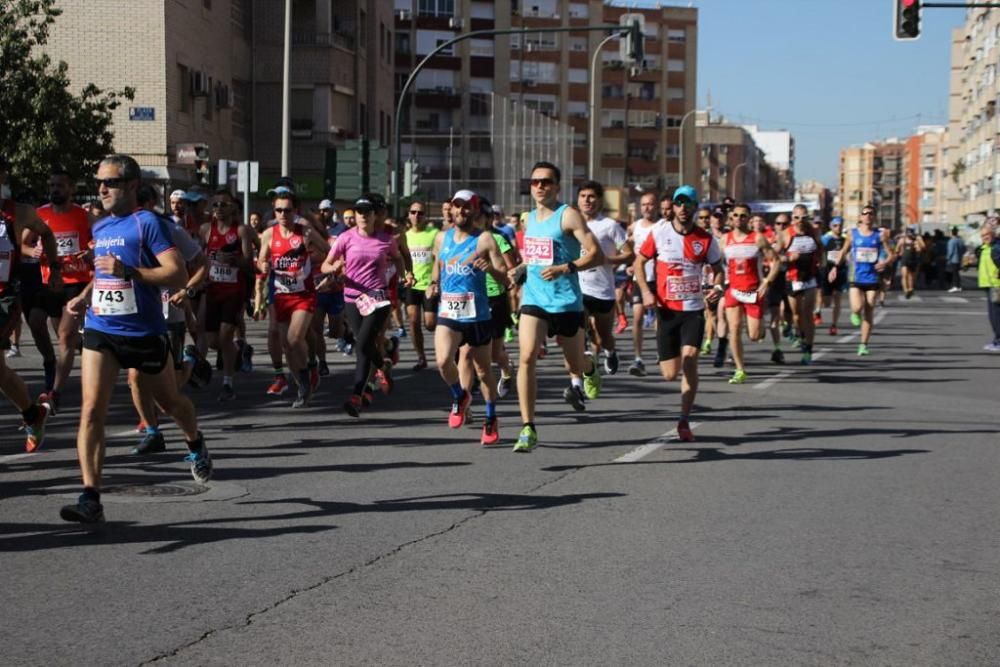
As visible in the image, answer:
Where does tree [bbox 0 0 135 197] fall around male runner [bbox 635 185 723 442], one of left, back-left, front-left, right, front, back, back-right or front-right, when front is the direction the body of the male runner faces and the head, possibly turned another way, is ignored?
back-right

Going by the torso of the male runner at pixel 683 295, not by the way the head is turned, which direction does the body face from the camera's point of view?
toward the camera

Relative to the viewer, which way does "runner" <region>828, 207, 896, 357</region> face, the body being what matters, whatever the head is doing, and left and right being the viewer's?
facing the viewer

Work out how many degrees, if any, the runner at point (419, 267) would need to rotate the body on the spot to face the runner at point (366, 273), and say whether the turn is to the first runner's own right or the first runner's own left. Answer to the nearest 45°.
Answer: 0° — they already face them

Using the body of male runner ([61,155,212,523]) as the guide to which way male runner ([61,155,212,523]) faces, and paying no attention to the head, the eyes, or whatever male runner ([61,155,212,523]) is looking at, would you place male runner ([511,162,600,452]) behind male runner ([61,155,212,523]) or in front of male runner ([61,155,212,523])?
behind

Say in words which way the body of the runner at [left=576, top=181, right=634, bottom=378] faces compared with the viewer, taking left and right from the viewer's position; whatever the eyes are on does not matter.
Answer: facing the viewer and to the left of the viewer

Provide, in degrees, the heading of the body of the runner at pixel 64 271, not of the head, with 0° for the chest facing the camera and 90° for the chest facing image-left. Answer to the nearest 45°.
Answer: approximately 45°

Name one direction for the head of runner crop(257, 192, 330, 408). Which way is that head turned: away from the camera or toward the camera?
toward the camera

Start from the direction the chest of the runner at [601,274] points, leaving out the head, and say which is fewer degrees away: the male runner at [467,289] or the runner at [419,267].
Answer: the male runner

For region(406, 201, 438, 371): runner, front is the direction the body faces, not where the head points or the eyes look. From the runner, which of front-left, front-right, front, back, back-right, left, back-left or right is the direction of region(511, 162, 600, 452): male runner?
front

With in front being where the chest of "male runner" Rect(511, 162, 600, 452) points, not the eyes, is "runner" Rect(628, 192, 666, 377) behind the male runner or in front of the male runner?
behind

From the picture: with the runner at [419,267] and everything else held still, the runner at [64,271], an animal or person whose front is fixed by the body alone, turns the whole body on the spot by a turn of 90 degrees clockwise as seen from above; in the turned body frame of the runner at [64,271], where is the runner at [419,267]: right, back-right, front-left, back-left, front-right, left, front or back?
right

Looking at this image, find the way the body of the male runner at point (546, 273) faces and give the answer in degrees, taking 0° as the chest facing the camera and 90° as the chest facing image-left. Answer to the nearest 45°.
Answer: approximately 45°

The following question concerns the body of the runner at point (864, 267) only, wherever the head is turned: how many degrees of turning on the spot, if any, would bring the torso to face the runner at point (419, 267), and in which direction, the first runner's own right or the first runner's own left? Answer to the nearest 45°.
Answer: approximately 45° to the first runner's own right

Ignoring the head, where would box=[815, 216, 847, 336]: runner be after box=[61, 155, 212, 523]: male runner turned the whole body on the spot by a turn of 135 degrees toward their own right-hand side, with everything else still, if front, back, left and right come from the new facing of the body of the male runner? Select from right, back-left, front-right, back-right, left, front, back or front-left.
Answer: front-right

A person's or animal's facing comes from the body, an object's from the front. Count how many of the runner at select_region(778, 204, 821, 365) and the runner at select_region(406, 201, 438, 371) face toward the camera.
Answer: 2
